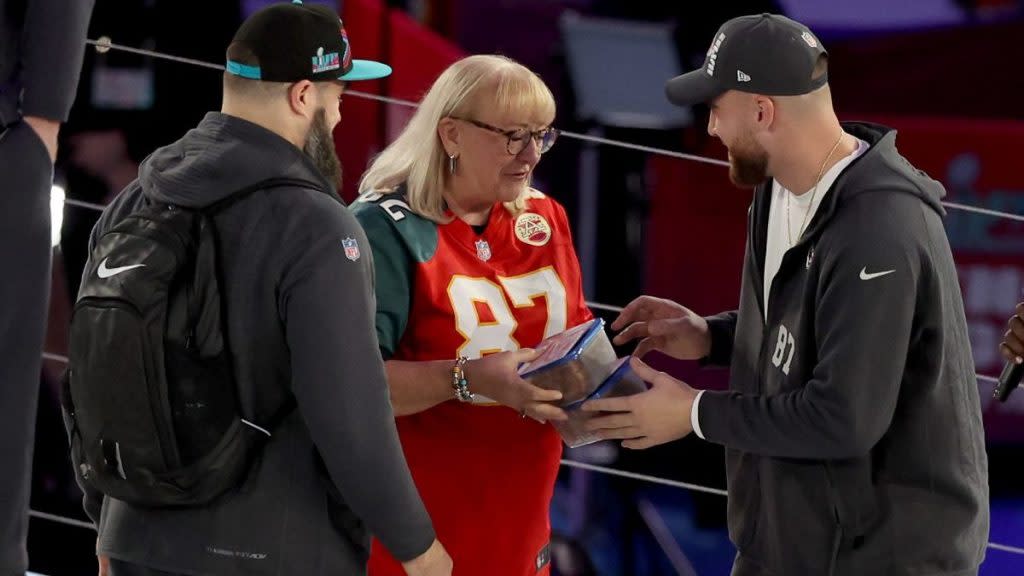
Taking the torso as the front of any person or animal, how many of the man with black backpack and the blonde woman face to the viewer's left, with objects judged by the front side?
0

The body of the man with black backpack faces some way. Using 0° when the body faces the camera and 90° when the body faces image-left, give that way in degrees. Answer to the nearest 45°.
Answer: approximately 225°

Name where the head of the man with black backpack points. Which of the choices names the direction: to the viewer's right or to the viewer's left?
to the viewer's right

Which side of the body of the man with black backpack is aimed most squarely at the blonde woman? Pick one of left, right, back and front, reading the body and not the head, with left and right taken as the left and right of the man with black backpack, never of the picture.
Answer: front

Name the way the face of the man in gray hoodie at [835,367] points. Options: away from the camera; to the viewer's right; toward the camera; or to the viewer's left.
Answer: to the viewer's left

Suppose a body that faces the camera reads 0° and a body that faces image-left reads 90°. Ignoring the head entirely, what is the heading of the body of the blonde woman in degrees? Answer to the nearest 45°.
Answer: approximately 315°

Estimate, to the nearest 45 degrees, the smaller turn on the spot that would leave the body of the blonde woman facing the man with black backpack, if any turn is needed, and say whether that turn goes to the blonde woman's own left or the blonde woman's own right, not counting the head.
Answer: approximately 90° to the blonde woman's own right
